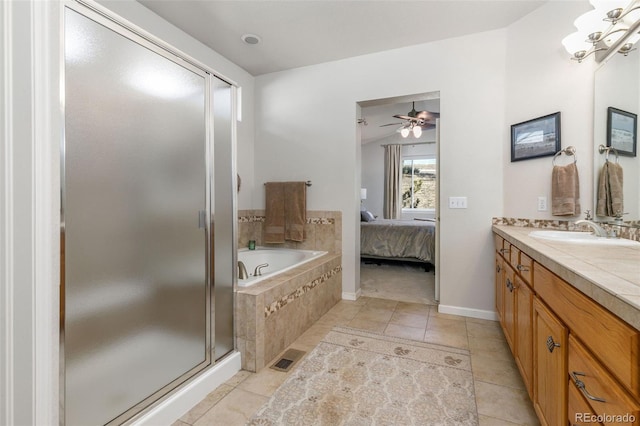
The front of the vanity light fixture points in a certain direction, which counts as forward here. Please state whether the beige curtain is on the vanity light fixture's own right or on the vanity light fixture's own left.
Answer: on the vanity light fixture's own right

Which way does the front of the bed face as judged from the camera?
facing to the right of the viewer

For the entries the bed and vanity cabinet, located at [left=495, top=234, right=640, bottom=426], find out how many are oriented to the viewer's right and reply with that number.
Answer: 1

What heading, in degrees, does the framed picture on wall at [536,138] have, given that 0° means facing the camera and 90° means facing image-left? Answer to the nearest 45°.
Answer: approximately 45°

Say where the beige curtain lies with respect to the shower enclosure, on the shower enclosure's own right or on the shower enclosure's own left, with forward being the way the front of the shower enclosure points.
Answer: on the shower enclosure's own left

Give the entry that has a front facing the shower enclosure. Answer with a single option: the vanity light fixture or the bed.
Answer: the vanity light fixture

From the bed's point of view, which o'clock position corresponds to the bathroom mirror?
The bathroom mirror is roughly at 2 o'clock from the bed.
